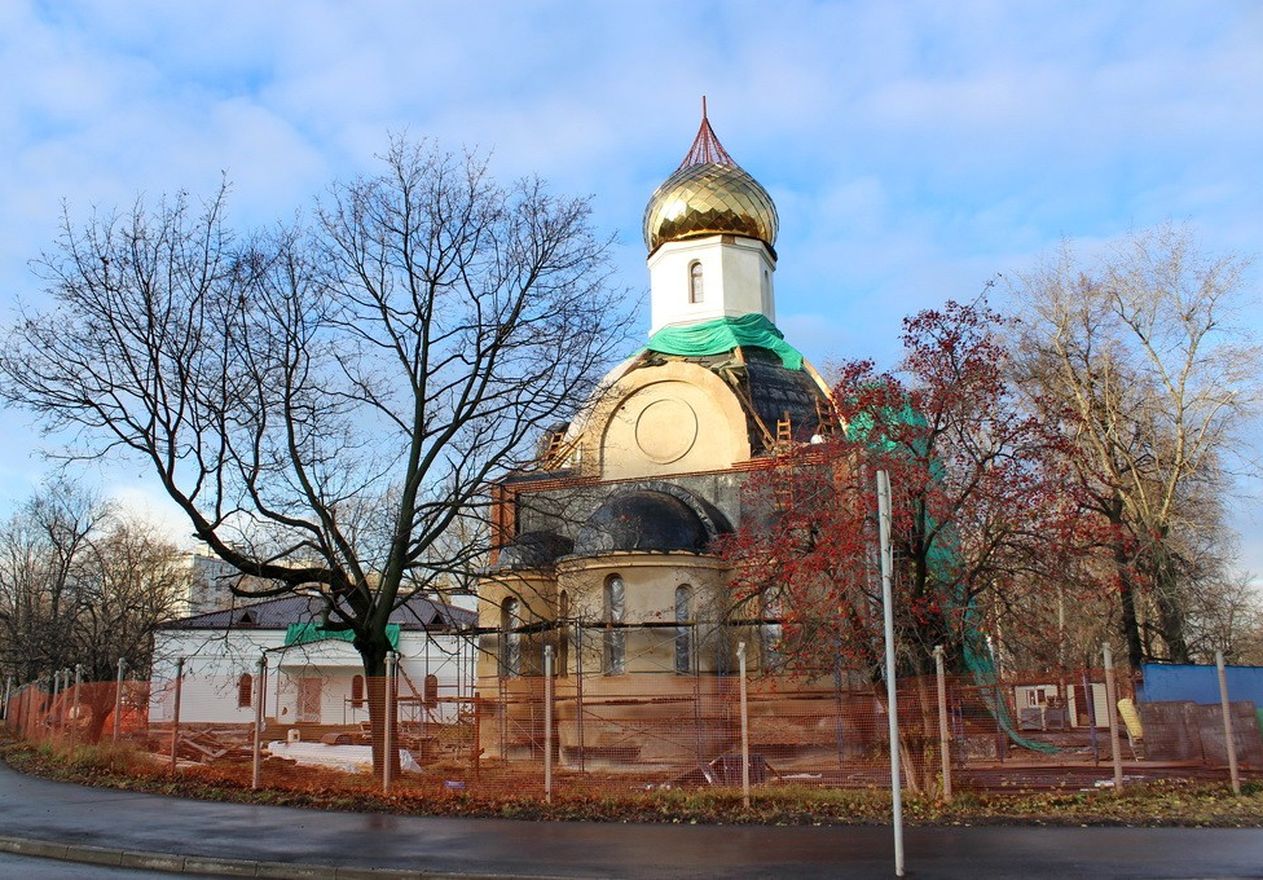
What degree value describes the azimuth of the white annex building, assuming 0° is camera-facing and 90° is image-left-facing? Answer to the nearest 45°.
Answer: approximately 0°

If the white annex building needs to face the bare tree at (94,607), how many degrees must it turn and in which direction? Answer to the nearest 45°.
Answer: approximately 45° to its right

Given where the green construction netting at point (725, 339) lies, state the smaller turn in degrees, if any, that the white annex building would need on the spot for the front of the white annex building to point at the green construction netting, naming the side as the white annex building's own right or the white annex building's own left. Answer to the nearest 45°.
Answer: approximately 45° to the white annex building's own left

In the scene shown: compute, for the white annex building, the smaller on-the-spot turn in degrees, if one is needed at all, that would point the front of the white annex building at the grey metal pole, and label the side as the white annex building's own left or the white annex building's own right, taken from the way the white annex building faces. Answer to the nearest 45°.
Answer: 0° — it already faces it

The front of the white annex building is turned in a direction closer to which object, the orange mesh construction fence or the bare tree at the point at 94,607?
the orange mesh construction fence
